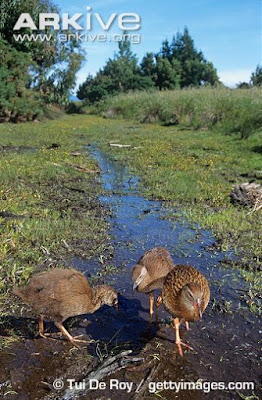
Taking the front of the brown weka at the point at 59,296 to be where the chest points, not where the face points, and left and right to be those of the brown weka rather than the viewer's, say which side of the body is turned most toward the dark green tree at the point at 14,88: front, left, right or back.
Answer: left

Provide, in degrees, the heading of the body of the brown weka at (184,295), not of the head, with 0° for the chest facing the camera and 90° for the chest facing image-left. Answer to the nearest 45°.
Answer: approximately 315°

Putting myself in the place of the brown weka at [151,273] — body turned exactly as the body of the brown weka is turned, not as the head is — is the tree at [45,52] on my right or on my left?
on my right

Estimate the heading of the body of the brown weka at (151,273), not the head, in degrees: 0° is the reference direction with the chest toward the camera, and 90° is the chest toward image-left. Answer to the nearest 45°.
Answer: approximately 45°

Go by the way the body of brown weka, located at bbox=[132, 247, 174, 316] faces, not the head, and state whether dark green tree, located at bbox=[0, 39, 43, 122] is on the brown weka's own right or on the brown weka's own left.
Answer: on the brown weka's own right

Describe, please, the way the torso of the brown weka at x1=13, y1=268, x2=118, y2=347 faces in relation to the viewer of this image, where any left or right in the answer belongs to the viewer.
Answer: facing to the right of the viewer

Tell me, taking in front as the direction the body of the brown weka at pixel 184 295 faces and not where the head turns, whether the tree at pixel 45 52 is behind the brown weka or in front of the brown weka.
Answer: behind

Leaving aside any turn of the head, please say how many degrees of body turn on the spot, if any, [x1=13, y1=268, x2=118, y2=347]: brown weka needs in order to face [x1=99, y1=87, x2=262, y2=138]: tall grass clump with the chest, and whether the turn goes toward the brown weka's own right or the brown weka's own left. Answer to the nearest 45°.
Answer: approximately 90° to the brown weka's own left

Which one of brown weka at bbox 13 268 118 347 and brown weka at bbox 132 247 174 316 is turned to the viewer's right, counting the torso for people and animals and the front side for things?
brown weka at bbox 13 268 118 347

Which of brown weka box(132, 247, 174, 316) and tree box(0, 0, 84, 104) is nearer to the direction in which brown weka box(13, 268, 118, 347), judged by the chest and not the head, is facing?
the brown weka

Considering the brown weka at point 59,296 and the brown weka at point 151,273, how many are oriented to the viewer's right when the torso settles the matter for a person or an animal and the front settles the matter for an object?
1
